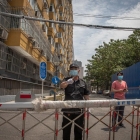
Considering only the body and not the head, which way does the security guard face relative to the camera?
toward the camera
